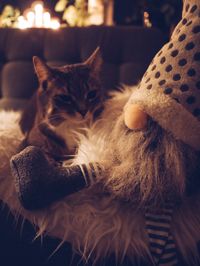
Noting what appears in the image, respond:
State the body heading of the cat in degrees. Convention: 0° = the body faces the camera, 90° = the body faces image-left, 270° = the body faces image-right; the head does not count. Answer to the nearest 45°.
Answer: approximately 315°

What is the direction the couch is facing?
toward the camera

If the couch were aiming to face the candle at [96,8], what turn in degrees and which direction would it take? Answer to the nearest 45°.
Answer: approximately 180°

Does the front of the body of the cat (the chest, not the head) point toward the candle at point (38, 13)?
no

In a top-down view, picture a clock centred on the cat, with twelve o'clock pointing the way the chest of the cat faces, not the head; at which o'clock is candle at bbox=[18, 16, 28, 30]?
The candle is roughly at 7 o'clock from the cat.

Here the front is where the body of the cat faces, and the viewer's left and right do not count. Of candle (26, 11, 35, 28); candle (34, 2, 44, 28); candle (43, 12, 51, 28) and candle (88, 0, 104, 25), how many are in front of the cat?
0

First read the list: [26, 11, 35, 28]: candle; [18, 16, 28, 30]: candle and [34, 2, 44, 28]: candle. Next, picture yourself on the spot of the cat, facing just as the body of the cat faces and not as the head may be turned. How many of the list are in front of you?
0

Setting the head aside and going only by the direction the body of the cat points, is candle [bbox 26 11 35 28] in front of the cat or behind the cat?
behind

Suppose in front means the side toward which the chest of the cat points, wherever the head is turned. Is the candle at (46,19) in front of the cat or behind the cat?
behind

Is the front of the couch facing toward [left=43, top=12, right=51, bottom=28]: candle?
no

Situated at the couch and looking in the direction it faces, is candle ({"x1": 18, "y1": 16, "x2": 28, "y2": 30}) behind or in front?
behind
